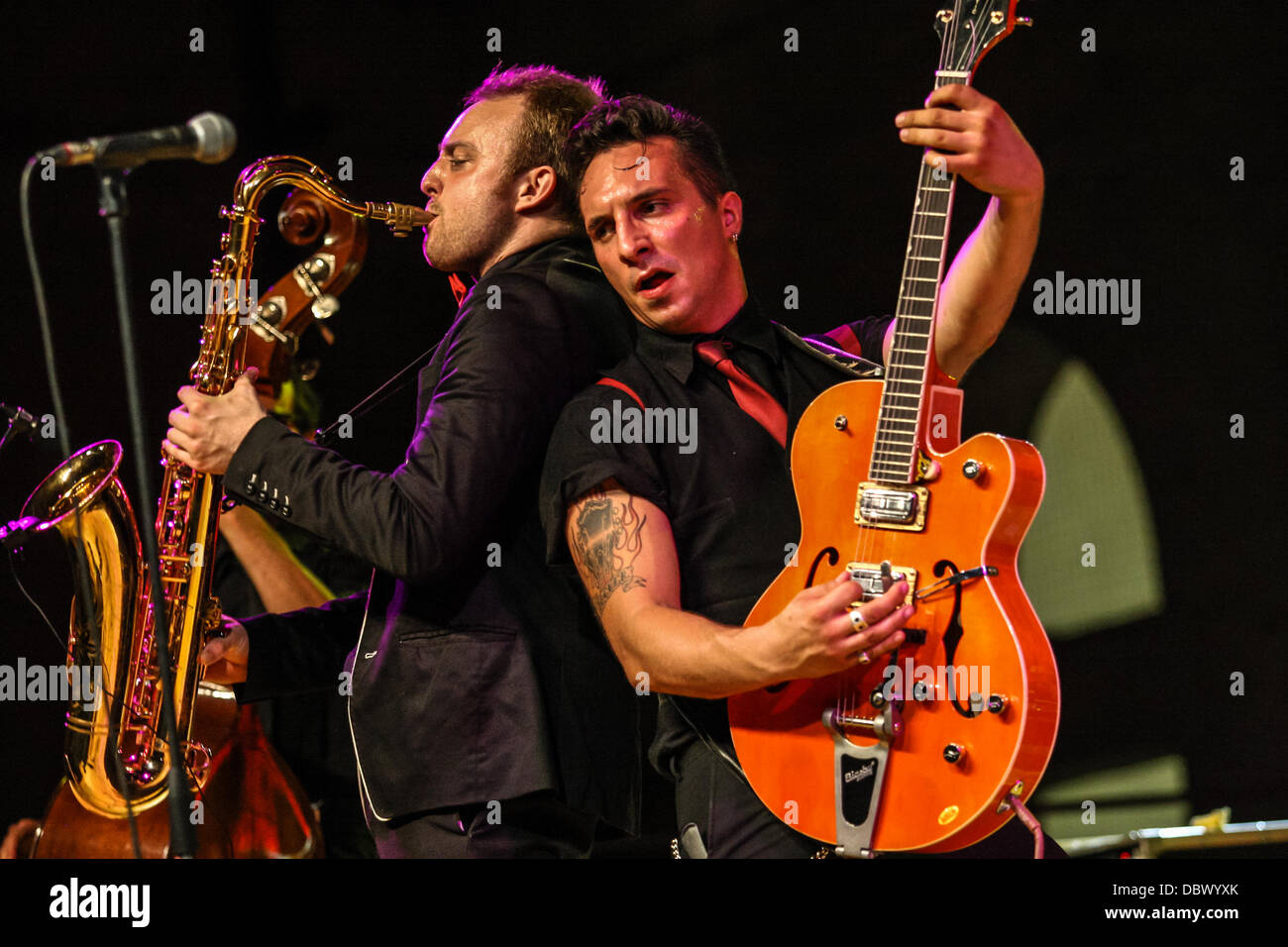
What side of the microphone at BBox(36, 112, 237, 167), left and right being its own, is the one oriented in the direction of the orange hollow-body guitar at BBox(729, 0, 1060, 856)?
front

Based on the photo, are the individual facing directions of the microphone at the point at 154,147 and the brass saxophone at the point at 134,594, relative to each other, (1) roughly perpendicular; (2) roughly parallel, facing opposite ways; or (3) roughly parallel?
roughly parallel, facing opposite ways

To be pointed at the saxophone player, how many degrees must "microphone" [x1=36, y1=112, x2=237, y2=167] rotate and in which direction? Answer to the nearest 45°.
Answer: approximately 45° to its left

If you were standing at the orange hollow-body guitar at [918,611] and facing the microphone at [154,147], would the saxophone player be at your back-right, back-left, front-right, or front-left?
front-right

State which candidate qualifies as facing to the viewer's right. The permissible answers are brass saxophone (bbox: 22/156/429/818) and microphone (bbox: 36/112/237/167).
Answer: the microphone

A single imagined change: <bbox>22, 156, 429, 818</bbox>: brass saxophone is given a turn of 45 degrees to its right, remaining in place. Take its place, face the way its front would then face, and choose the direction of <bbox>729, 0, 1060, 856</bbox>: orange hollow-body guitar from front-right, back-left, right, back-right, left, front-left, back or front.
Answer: back

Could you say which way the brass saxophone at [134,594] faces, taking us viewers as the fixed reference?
facing to the left of the viewer

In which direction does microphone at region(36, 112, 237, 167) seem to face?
to the viewer's right

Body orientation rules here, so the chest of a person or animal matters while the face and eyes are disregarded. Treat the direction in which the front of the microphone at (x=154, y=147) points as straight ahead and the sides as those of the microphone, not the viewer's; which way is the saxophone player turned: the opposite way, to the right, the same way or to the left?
the opposite way

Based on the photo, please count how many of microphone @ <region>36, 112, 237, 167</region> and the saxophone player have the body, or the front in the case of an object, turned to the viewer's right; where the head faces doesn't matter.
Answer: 1

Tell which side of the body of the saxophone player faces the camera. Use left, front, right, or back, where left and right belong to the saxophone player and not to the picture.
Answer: left

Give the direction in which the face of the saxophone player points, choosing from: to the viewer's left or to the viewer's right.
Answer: to the viewer's left
